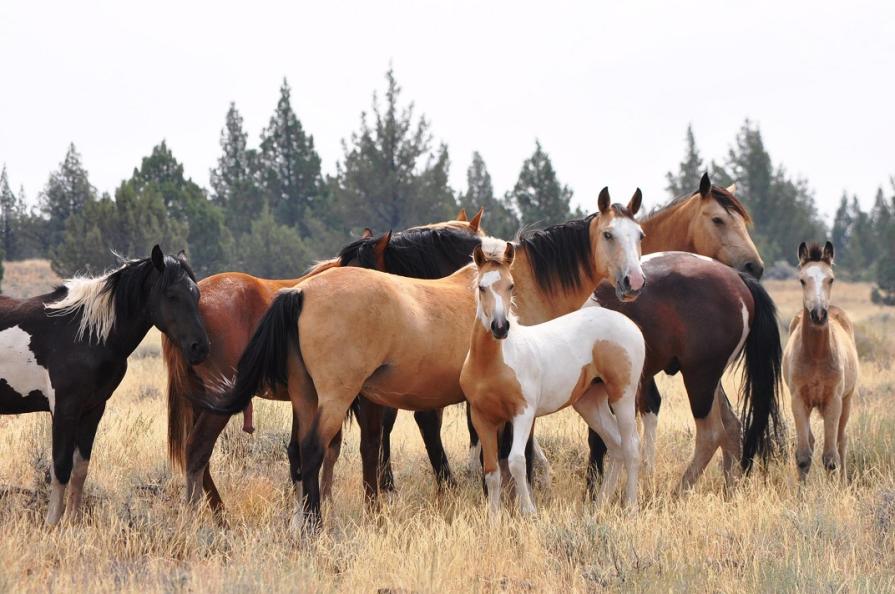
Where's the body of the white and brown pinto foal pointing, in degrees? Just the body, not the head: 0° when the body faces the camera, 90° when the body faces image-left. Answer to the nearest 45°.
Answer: approximately 45°

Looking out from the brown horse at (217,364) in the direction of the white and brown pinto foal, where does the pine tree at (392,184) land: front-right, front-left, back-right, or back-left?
back-left

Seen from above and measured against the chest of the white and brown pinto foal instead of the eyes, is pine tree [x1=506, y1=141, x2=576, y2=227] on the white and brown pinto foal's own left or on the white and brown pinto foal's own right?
on the white and brown pinto foal's own right

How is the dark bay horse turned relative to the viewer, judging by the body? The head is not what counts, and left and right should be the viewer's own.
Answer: facing to the left of the viewer

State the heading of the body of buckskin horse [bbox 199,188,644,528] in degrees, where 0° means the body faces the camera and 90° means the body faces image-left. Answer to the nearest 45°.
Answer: approximately 270°

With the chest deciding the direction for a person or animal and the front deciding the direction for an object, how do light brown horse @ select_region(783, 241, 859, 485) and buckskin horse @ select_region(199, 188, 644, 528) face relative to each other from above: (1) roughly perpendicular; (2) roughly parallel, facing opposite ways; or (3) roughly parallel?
roughly perpendicular

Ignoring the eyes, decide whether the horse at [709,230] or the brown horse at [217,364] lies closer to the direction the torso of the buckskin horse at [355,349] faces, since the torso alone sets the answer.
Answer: the horse

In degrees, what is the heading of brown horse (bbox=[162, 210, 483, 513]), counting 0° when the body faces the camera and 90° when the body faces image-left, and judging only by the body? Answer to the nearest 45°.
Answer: approximately 270°

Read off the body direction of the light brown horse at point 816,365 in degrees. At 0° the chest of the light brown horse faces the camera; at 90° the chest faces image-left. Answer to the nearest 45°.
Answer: approximately 0°

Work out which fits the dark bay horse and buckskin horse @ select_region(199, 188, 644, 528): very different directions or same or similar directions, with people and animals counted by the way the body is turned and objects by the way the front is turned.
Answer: very different directions
